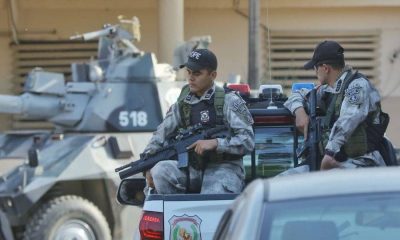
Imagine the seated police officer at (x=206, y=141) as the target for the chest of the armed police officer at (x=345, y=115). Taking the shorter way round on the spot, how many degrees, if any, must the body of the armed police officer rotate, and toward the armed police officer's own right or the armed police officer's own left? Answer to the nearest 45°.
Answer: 0° — they already face them

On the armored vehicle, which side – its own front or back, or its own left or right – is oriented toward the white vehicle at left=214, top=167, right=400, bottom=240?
left

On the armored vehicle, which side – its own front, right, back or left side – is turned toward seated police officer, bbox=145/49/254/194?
left

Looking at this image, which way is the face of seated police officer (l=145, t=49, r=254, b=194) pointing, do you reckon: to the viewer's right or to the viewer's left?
to the viewer's left

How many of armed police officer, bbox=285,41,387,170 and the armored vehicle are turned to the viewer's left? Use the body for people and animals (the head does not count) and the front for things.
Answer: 2

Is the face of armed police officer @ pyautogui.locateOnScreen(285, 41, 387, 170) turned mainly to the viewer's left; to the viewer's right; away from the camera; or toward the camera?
to the viewer's left

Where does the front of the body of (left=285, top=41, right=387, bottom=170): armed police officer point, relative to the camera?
to the viewer's left

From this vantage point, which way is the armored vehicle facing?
to the viewer's left
